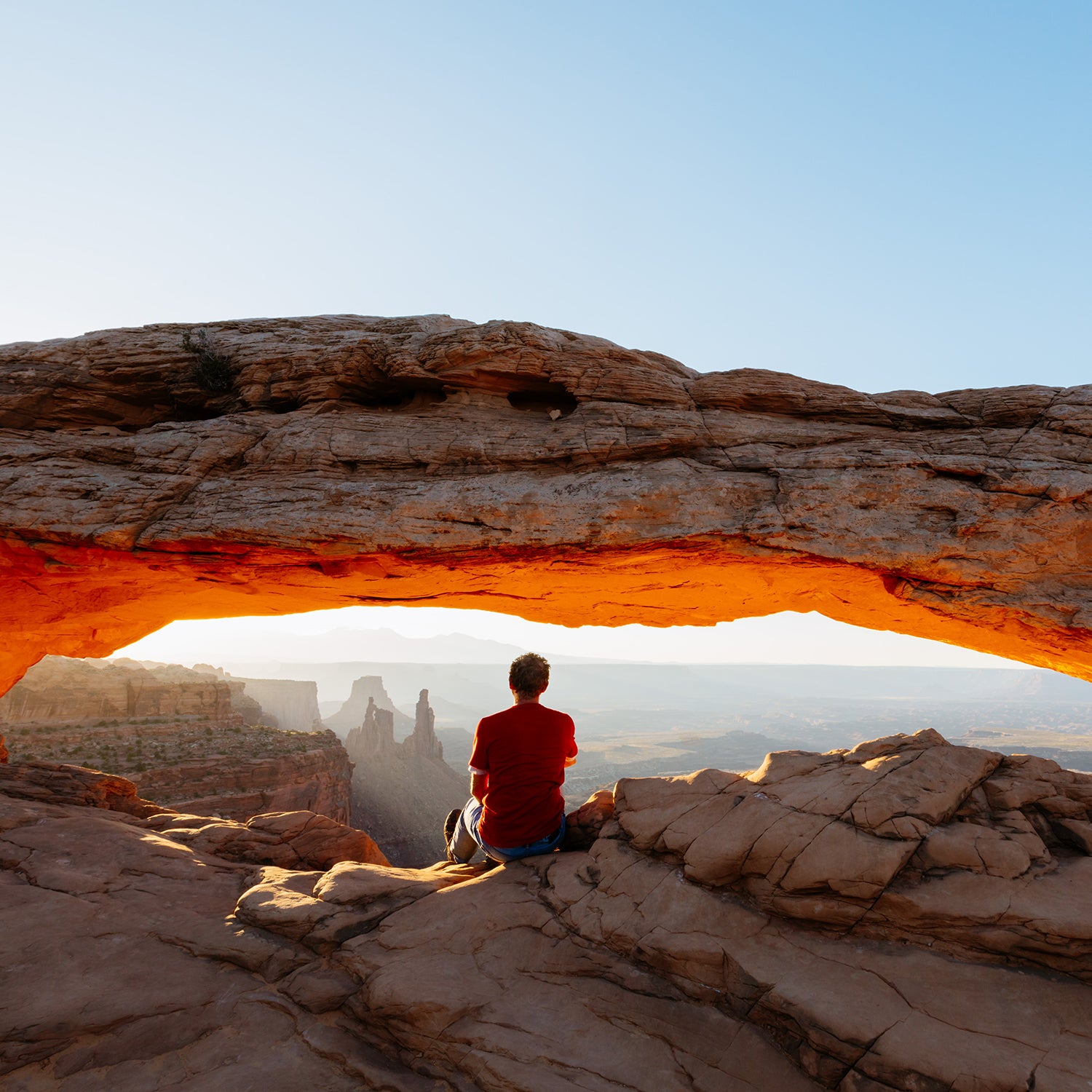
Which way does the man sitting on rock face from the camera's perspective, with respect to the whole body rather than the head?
away from the camera

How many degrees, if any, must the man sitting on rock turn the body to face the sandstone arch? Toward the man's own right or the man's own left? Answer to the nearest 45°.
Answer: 0° — they already face it

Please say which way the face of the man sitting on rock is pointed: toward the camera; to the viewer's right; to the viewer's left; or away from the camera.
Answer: away from the camera
